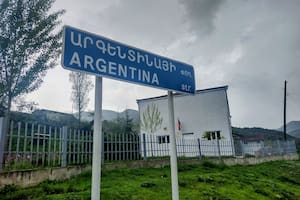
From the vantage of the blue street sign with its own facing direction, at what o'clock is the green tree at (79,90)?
The green tree is roughly at 7 o'clock from the blue street sign.

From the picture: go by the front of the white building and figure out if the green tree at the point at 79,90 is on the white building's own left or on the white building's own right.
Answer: on the white building's own right

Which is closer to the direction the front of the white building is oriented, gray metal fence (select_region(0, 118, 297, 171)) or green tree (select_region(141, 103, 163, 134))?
the gray metal fence

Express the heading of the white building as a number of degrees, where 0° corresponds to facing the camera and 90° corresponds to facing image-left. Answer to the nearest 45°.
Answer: approximately 0°

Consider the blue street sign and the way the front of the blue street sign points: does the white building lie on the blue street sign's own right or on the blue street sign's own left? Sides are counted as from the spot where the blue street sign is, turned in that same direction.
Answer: on the blue street sign's own left

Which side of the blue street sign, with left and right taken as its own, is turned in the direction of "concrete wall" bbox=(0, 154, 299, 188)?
back

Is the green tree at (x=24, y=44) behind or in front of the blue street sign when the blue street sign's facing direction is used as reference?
behind
